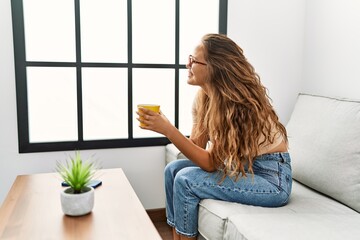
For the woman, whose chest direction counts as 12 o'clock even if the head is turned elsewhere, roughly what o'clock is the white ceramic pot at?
The white ceramic pot is roughly at 11 o'clock from the woman.

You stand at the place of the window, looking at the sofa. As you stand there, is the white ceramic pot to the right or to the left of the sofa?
right

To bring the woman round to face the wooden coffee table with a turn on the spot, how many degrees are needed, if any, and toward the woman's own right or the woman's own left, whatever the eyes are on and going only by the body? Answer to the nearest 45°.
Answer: approximately 45° to the woman's own left

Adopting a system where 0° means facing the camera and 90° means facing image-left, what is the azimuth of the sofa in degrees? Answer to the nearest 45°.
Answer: approximately 45°

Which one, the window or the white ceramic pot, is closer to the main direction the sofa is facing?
the white ceramic pot

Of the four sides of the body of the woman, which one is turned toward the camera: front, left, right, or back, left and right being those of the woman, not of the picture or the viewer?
left
